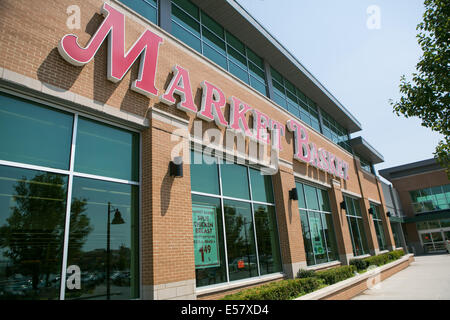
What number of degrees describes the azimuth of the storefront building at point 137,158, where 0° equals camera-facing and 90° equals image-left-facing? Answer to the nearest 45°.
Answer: approximately 315°

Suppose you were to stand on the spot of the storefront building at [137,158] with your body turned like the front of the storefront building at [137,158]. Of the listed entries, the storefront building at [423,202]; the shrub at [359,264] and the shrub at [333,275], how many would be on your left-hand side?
3

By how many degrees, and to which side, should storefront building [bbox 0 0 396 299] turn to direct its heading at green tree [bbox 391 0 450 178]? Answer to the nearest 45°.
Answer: approximately 45° to its left

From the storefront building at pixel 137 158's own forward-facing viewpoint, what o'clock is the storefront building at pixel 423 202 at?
the storefront building at pixel 423 202 is roughly at 9 o'clock from the storefront building at pixel 137 158.

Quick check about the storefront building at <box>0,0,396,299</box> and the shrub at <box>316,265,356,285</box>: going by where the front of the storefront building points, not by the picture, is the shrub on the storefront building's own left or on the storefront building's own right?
on the storefront building's own left

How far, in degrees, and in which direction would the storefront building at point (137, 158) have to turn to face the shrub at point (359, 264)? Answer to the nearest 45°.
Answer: approximately 90° to its left

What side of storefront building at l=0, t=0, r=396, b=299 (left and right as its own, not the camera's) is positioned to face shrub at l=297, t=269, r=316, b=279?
left

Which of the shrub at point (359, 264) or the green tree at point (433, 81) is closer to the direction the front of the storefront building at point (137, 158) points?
the green tree

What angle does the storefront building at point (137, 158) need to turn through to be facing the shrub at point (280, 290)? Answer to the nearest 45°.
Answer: approximately 90° to its left
